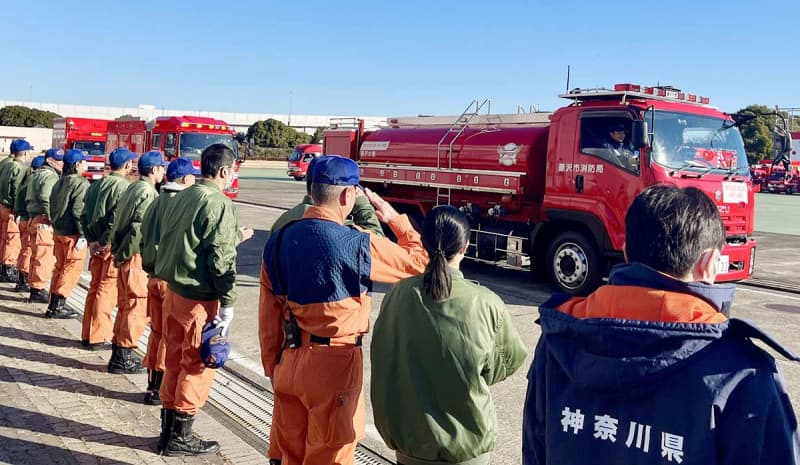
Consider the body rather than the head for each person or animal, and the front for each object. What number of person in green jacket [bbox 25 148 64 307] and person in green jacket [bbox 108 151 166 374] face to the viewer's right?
2

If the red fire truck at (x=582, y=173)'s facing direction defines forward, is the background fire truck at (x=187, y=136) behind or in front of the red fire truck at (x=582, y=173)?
behind

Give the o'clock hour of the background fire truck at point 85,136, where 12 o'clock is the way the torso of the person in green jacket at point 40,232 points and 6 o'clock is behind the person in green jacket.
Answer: The background fire truck is roughly at 9 o'clock from the person in green jacket.

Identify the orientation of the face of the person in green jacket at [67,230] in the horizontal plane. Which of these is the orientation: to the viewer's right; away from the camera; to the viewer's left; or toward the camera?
to the viewer's right

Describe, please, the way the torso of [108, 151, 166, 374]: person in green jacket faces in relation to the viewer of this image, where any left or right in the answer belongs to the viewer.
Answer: facing to the right of the viewer

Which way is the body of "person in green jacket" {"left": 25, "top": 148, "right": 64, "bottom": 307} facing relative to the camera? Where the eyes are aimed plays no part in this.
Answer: to the viewer's right

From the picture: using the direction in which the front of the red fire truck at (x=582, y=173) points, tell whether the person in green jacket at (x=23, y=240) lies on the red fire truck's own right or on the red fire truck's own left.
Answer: on the red fire truck's own right

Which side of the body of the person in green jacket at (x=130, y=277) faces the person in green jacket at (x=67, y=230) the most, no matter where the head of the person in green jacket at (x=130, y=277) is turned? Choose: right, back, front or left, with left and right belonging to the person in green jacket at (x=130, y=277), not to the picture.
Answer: left

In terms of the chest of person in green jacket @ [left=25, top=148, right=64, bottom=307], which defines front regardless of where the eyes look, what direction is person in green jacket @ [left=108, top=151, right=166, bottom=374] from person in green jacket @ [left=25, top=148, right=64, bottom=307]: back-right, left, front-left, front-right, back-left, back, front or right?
right

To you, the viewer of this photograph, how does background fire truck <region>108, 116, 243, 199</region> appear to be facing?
facing the viewer and to the right of the viewer

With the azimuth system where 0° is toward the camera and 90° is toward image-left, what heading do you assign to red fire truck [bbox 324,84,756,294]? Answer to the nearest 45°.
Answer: approximately 315°
